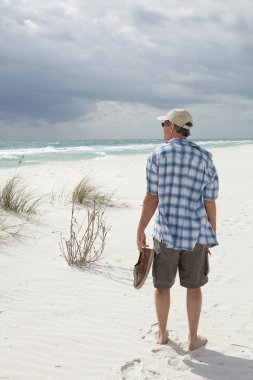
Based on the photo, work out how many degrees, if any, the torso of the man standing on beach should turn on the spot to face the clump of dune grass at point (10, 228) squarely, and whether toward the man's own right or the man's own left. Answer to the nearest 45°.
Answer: approximately 45° to the man's own left

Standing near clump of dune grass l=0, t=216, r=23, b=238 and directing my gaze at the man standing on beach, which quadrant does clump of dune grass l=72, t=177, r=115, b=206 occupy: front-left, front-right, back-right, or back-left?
back-left

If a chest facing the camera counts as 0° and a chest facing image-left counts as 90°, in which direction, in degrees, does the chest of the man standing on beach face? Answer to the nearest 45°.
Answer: approximately 180°

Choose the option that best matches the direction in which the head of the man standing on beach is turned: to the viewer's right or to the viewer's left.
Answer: to the viewer's left

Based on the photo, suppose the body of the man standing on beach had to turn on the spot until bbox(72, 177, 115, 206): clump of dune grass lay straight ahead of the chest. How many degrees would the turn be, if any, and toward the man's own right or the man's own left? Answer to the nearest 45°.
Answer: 0° — they already face it
